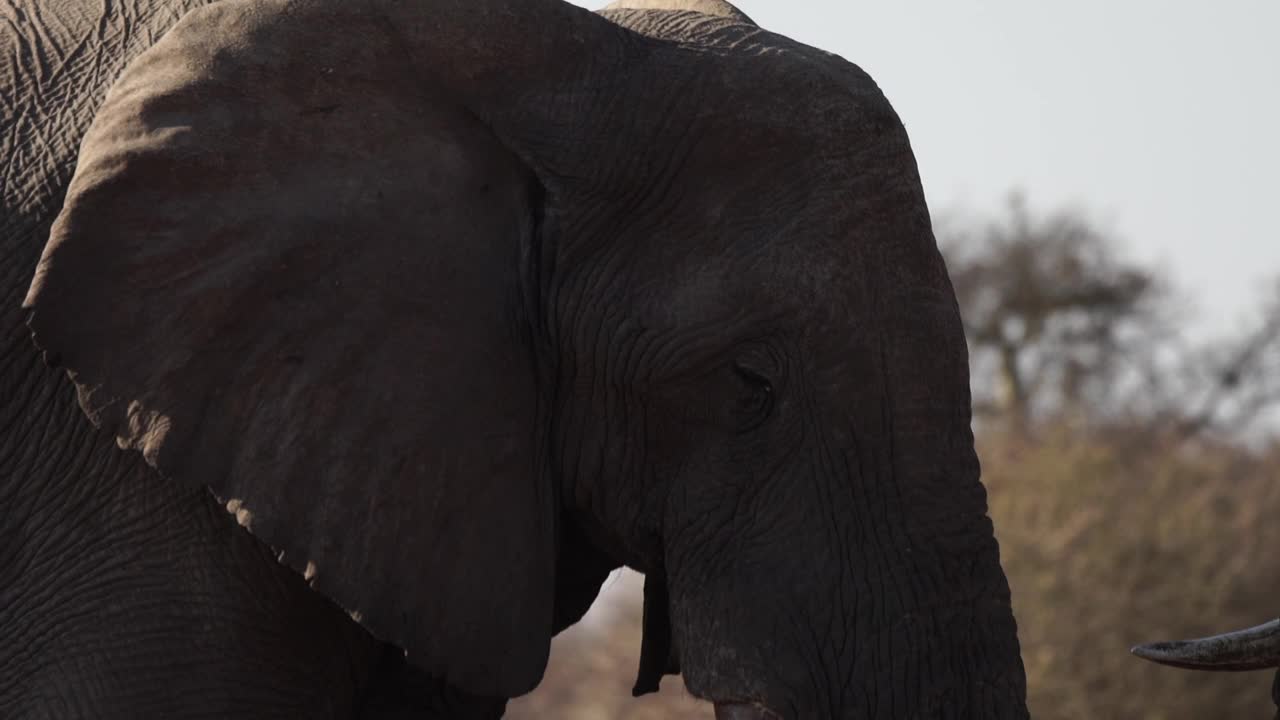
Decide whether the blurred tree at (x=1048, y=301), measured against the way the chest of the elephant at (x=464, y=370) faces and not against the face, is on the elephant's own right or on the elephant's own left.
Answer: on the elephant's own left

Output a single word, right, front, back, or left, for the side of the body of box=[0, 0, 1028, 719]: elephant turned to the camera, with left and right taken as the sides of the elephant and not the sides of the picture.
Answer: right
